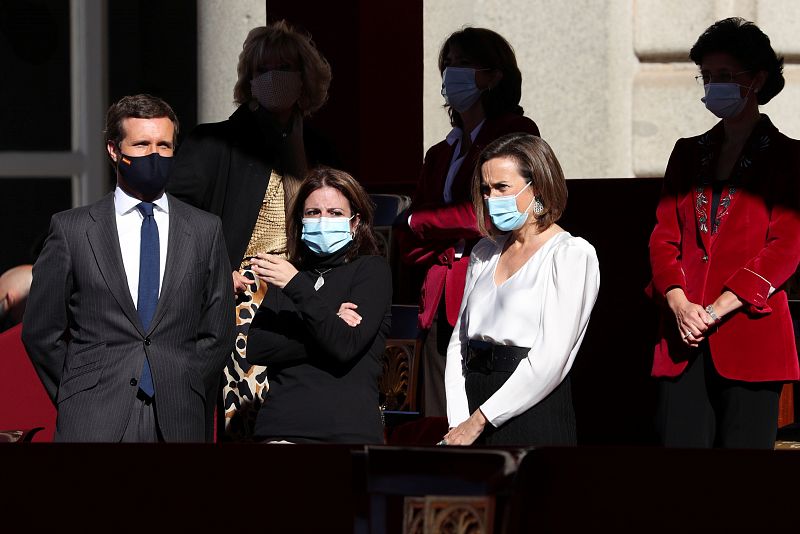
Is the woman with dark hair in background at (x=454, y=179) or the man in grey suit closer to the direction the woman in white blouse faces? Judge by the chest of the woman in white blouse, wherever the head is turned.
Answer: the man in grey suit

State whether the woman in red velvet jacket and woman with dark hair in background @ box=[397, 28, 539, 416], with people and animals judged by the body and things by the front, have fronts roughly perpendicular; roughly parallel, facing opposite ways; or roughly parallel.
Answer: roughly parallel

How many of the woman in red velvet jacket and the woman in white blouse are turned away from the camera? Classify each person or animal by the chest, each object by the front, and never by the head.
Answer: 0

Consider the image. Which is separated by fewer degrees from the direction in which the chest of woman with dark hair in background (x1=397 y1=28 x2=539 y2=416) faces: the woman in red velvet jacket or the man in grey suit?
the man in grey suit

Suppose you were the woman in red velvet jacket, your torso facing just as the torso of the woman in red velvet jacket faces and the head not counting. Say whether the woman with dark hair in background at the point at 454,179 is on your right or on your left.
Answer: on your right

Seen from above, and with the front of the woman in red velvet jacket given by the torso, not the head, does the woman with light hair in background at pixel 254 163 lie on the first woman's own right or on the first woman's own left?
on the first woman's own right

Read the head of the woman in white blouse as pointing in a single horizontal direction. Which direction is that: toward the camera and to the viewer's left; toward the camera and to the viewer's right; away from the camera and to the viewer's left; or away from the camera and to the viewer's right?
toward the camera and to the viewer's left

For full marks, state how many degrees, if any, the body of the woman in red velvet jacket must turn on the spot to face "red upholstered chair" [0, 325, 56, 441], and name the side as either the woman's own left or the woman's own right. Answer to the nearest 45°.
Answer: approximately 45° to the woman's own right

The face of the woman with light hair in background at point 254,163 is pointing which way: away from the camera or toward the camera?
toward the camera

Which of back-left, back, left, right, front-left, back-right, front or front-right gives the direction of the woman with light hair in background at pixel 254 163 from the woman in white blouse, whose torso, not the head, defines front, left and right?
right

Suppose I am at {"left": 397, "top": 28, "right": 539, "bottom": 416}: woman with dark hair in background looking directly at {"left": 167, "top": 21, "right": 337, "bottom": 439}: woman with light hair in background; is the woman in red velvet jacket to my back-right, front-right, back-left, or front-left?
back-left

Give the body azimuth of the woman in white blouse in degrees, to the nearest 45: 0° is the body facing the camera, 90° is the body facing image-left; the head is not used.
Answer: approximately 45°

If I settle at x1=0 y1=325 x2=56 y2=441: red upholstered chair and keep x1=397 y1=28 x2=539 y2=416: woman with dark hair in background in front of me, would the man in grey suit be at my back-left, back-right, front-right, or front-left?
front-right

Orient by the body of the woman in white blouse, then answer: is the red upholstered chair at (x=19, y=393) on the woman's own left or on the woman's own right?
on the woman's own right
